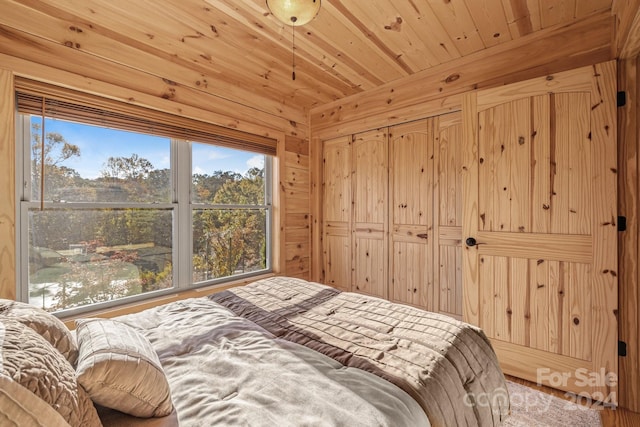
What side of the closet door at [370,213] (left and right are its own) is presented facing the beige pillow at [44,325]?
front

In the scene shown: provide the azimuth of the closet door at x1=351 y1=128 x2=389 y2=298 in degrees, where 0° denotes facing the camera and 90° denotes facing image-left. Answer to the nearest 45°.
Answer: approximately 45°

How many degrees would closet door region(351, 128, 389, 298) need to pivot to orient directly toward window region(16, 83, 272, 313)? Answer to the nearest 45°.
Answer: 0° — it already faces it

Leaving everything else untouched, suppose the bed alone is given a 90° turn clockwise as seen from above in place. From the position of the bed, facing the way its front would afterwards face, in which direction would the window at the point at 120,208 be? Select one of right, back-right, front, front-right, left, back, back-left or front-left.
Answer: back

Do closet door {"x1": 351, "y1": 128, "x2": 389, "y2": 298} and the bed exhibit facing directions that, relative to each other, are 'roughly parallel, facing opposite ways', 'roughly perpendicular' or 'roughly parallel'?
roughly parallel, facing opposite ways

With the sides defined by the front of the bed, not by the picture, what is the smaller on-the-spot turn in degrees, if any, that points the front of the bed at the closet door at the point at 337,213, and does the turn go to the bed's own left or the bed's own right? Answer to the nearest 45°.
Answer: approximately 45° to the bed's own left

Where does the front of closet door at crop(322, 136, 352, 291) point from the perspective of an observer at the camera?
facing the viewer and to the left of the viewer

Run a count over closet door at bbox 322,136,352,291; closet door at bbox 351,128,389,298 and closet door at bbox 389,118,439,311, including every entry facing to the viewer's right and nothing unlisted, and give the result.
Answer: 0

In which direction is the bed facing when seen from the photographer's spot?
facing away from the viewer and to the right of the viewer

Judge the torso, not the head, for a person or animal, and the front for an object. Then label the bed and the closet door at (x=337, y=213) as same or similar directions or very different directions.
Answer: very different directions

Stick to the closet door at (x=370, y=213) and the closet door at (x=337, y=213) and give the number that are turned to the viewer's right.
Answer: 0

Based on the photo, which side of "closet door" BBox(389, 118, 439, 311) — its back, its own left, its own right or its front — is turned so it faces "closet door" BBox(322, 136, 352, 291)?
right

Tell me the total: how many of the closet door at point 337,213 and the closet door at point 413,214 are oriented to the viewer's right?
0
